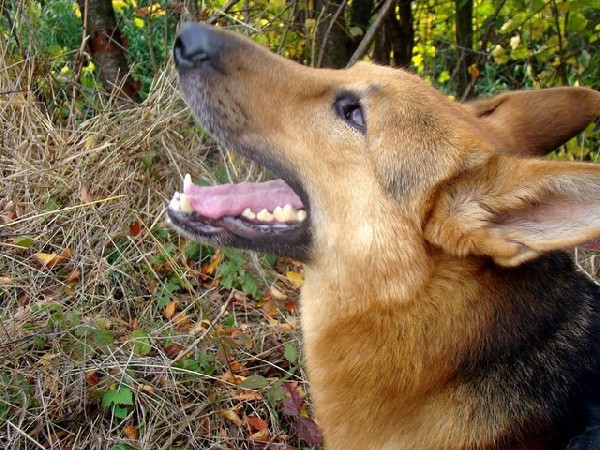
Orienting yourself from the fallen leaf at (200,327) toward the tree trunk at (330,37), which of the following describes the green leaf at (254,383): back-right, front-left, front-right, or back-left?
back-right

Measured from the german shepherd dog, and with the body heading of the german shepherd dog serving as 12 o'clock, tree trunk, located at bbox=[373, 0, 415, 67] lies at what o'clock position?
The tree trunk is roughly at 3 o'clock from the german shepherd dog.

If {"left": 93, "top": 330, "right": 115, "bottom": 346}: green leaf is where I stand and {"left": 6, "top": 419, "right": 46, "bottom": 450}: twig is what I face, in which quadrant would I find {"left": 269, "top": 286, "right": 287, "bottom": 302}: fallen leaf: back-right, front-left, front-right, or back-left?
back-left

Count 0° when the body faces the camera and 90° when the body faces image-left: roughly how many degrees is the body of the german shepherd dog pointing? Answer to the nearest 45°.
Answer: approximately 90°

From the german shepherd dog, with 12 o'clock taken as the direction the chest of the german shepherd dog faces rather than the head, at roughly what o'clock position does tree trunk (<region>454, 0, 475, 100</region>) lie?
The tree trunk is roughly at 3 o'clock from the german shepherd dog.

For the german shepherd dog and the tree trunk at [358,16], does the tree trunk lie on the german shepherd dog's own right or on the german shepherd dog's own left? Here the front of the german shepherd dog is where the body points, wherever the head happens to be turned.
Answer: on the german shepherd dog's own right
